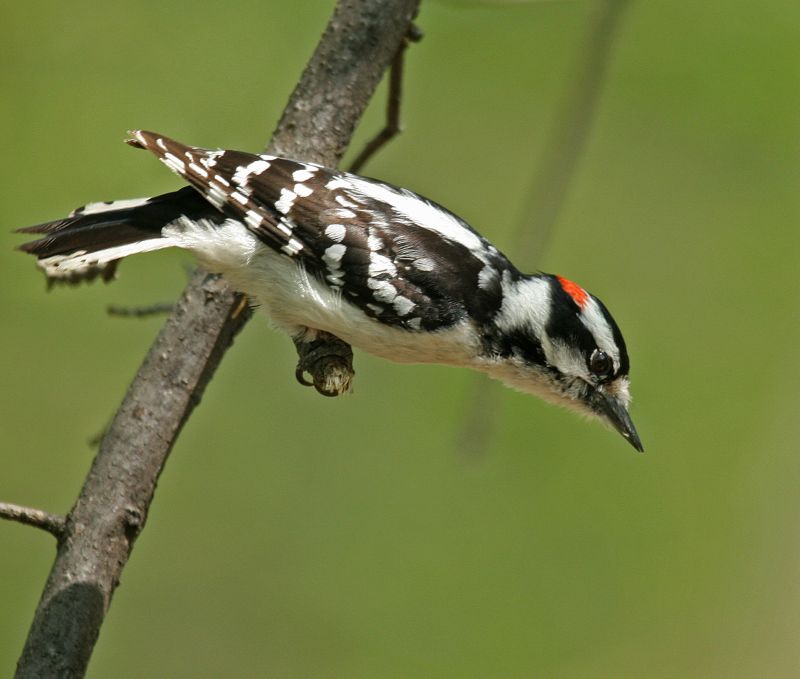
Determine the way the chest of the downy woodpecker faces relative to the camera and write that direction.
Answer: to the viewer's right
